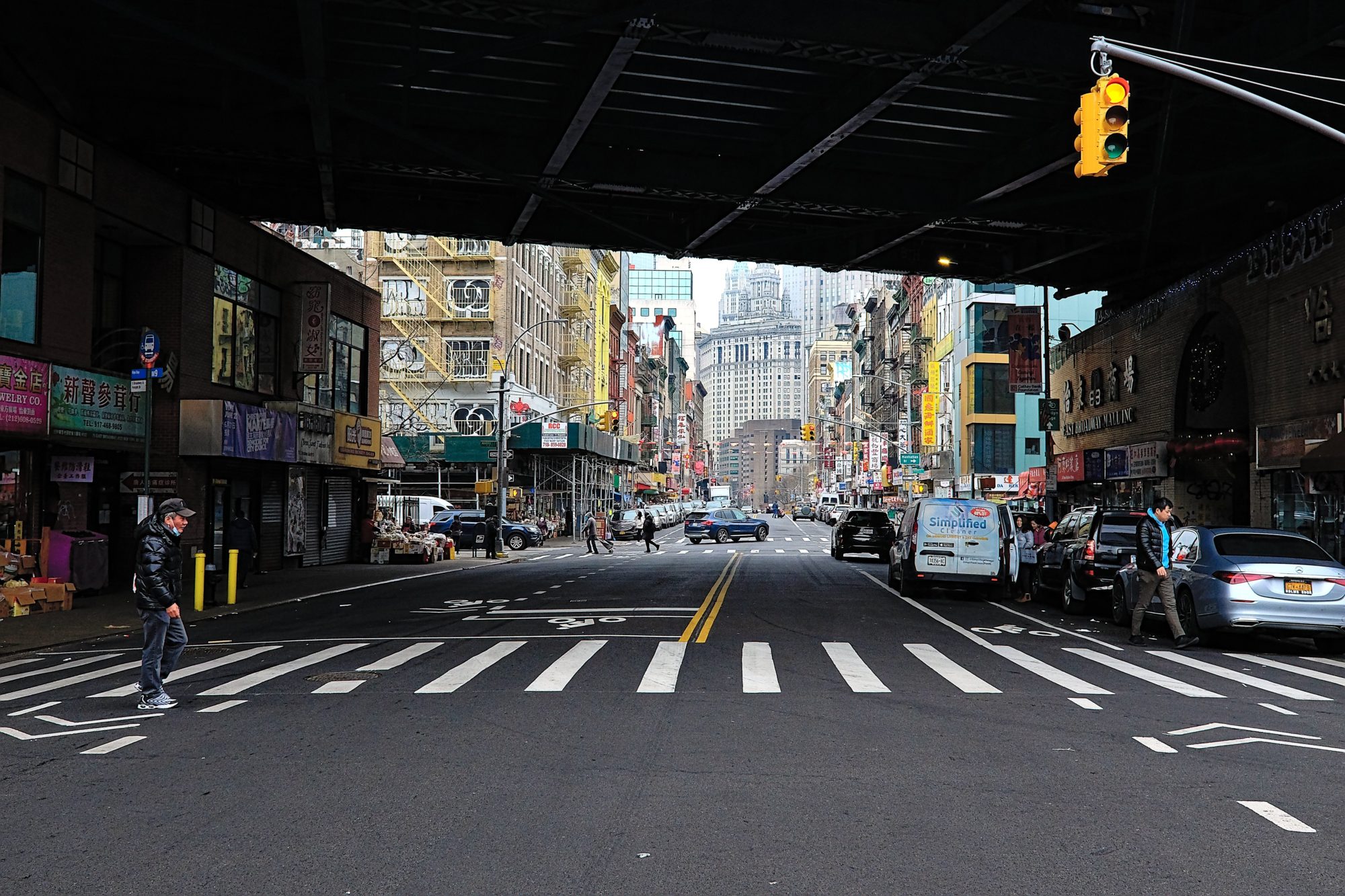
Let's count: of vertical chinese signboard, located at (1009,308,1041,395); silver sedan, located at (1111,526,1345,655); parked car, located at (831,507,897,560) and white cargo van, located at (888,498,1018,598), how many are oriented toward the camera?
1

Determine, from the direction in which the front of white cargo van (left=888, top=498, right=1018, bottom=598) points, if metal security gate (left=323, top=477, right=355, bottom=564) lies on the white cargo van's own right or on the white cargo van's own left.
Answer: on the white cargo van's own left

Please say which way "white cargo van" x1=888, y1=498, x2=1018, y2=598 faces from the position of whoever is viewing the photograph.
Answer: facing away from the viewer

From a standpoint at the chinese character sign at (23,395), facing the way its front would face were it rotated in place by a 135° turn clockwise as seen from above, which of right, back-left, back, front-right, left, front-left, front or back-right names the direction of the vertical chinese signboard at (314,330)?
back-right

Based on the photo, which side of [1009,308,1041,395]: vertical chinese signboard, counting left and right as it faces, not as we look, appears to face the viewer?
front

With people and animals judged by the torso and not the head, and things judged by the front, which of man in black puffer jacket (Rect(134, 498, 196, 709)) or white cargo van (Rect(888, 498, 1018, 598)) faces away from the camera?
the white cargo van

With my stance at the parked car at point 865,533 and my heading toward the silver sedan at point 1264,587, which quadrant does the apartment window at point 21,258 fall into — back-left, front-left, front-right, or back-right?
front-right

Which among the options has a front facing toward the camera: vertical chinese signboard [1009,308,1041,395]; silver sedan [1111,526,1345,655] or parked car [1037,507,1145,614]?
the vertical chinese signboard

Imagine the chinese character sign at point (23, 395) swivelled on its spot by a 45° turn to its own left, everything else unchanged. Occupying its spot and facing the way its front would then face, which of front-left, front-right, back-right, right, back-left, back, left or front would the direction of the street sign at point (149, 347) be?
front

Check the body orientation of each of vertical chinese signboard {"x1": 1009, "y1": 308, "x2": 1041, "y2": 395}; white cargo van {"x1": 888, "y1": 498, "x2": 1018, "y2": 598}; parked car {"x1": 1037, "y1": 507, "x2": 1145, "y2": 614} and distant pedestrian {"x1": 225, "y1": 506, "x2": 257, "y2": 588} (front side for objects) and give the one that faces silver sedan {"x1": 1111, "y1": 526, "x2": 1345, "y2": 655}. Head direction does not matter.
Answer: the vertical chinese signboard
